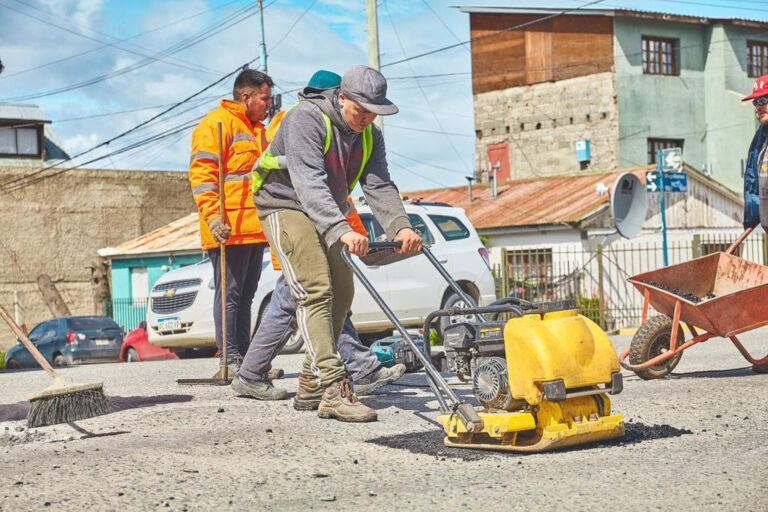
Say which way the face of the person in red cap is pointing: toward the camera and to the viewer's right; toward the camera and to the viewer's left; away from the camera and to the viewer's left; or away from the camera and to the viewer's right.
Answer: toward the camera and to the viewer's left

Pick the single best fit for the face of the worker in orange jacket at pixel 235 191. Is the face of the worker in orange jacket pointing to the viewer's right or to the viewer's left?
to the viewer's right

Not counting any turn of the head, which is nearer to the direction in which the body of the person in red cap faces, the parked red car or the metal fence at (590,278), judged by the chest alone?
the parked red car

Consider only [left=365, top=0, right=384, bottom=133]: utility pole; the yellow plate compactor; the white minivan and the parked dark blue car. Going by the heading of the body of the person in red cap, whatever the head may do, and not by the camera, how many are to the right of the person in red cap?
3

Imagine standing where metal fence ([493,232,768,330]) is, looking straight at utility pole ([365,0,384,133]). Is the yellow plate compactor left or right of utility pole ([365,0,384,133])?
left

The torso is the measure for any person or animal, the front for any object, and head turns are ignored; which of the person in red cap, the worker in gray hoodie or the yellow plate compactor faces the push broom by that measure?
the person in red cap

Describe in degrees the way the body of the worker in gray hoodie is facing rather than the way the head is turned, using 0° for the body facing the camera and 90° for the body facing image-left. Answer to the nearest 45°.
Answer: approximately 315°

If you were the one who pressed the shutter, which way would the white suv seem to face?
facing the viewer and to the left of the viewer

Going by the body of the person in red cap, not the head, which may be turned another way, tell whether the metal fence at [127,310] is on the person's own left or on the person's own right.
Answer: on the person's own right

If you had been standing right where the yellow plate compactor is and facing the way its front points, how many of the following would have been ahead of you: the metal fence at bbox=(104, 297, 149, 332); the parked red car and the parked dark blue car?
0

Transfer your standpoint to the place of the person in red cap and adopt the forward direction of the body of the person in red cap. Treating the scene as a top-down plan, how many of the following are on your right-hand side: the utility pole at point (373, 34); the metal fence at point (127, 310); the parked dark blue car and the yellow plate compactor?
3

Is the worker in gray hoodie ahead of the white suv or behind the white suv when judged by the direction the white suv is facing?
ahead

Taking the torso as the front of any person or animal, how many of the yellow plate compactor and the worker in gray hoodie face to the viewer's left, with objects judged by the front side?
0

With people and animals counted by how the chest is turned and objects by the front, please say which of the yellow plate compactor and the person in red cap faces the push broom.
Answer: the person in red cap

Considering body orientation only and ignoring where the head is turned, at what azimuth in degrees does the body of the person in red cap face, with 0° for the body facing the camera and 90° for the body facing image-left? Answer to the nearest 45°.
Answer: approximately 45°

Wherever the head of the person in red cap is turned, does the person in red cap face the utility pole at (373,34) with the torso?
no

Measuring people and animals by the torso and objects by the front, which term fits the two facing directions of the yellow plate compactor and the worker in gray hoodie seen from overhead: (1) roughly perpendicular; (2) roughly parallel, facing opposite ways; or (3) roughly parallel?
roughly parallel

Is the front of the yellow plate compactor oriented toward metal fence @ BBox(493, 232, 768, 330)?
no

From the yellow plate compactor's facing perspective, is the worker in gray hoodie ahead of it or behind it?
behind

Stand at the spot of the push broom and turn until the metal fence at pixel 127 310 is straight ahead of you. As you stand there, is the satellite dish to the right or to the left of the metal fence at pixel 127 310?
right

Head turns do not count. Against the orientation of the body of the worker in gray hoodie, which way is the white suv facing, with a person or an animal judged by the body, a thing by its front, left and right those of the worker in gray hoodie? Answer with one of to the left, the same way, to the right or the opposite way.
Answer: to the right

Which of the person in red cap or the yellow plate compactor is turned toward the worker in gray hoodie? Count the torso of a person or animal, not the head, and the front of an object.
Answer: the person in red cap
